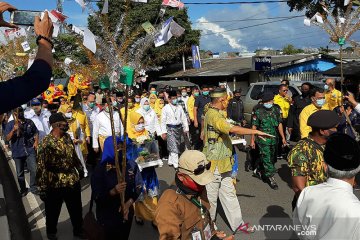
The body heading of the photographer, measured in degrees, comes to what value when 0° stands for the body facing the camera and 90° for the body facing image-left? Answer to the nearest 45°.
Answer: approximately 180°

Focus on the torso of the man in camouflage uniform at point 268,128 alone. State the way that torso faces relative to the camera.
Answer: toward the camera

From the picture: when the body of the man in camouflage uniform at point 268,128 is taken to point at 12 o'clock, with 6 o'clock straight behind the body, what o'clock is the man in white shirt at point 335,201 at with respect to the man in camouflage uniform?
The man in white shirt is roughly at 12 o'clock from the man in camouflage uniform.

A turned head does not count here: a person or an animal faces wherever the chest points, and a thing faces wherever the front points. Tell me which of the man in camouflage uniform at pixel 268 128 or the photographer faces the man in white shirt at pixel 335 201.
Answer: the man in camouflage uniform

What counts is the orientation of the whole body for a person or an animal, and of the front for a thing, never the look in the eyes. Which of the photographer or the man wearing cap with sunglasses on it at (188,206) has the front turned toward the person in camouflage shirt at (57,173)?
the photographer

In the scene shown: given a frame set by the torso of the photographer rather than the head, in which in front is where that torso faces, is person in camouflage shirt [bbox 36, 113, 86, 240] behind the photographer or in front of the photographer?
in front

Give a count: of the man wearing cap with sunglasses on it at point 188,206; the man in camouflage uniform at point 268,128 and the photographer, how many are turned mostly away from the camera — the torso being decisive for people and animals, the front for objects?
1

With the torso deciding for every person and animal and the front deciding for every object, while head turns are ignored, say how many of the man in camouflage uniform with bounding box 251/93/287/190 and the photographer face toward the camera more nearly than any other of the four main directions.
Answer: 1

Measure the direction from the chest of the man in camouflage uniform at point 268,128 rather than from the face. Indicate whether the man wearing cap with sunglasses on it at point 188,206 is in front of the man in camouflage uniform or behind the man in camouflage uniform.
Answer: in front

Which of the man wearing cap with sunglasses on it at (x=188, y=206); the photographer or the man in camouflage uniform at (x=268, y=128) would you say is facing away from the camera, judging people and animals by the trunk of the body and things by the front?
the photographer

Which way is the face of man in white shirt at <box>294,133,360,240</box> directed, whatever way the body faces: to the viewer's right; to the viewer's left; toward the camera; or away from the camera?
away from the camera

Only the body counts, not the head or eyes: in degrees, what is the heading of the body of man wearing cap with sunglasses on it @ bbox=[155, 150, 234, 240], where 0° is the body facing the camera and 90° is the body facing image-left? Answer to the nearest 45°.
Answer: approximately 315°
